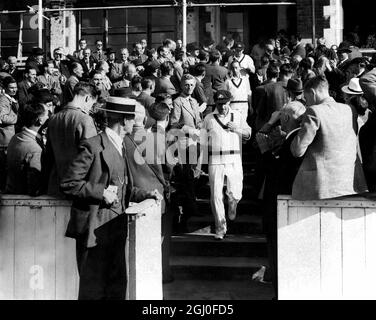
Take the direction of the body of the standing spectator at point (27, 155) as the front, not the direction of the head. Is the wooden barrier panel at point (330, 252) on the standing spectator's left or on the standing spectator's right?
on the standing spectator's right

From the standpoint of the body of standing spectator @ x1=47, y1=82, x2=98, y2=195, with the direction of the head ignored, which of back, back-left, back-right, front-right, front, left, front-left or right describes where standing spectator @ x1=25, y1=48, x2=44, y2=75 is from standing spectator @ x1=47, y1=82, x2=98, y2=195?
front-left

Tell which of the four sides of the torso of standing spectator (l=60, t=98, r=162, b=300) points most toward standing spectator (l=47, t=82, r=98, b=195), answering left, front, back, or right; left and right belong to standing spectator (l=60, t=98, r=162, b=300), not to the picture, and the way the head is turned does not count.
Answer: back

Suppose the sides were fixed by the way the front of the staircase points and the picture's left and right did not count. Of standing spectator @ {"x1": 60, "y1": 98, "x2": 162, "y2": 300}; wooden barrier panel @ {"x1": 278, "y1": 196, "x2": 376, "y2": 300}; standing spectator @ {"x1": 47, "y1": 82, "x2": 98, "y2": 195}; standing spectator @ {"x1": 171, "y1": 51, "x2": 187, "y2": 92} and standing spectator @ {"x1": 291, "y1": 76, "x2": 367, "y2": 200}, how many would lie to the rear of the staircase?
1

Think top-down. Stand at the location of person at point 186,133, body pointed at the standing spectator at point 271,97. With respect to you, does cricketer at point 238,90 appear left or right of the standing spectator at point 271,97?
left

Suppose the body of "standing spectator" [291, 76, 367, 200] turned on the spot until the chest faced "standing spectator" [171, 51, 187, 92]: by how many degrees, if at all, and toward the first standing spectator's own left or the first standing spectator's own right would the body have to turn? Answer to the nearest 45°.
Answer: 0° — they already face them

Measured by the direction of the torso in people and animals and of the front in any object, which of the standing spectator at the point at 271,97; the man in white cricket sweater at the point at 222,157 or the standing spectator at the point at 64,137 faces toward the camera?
the man in white cricket sweater

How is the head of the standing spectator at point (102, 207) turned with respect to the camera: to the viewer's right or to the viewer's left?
to the viewer's right

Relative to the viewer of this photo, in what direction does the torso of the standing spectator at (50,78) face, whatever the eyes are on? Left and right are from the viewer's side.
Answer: facing the viewer and to the right of the viewer

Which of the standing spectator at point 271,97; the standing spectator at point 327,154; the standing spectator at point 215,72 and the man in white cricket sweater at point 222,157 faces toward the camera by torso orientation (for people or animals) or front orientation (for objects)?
the man in white cricket sweater

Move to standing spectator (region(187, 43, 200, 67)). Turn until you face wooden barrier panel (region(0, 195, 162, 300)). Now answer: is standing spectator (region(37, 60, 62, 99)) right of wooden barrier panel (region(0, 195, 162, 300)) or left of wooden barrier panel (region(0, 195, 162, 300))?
right

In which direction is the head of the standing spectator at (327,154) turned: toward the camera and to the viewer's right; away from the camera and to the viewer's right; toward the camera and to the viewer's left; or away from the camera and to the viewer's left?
away from the camera and to the viewer's left

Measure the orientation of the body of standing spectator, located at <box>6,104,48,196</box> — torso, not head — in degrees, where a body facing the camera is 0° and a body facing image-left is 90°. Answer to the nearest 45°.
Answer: approximately 225°

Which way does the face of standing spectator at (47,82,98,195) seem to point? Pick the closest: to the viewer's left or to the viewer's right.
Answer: to the viewer's right

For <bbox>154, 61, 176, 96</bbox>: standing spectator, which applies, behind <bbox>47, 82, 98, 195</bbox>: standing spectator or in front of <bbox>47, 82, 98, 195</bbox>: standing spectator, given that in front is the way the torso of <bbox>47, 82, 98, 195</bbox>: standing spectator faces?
in front
